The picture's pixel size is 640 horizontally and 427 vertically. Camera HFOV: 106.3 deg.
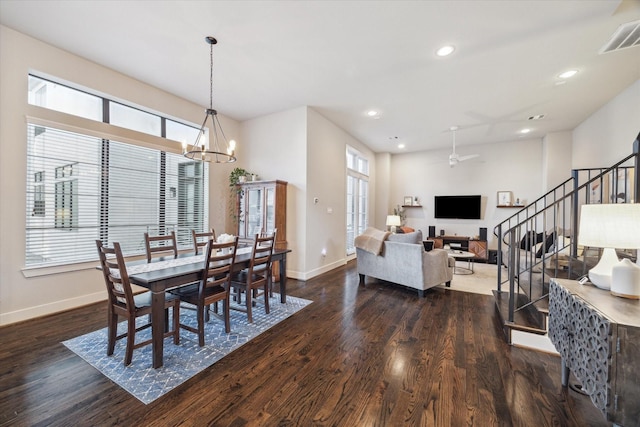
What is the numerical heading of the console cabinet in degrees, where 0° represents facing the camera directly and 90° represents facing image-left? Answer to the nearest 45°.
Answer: approximately 45°

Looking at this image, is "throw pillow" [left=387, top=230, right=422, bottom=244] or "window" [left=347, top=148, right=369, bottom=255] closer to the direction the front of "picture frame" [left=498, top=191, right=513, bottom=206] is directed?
the throw pillow

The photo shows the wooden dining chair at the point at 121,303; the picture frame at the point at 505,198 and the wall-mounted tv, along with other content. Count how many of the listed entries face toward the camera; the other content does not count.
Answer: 2

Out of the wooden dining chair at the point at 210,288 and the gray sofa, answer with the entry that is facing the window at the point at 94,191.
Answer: the wooden dining chair

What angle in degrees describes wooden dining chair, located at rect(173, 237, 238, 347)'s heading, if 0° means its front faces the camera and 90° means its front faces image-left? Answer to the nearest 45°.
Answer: approximately 135°

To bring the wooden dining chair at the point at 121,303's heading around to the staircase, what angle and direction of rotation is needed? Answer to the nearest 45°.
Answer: approximately 90° to its right

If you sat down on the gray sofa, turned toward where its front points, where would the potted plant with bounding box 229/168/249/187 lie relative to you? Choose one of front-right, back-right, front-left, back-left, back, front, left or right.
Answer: back-left

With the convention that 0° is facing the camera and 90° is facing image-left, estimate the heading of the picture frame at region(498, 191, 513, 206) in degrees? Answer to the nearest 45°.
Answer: approximately 0°

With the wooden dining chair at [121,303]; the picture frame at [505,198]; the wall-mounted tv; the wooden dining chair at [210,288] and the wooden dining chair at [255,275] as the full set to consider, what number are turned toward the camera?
2

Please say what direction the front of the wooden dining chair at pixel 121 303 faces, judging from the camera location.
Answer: facing away from the viewer and to the right of the viewer
